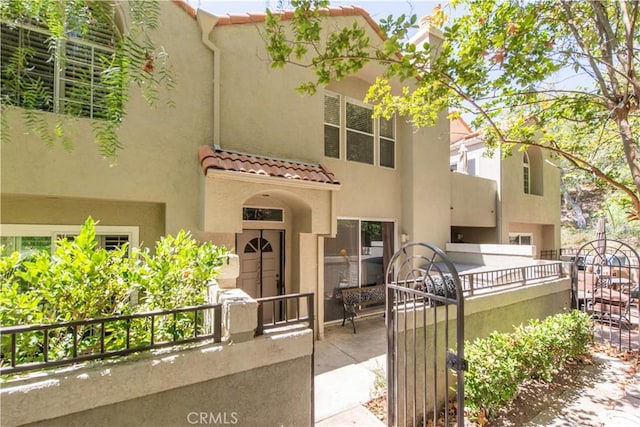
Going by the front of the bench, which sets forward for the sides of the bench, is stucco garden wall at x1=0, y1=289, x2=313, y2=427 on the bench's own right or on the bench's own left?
on the bench's own right

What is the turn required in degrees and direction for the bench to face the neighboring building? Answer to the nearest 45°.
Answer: approximately 90° to its left

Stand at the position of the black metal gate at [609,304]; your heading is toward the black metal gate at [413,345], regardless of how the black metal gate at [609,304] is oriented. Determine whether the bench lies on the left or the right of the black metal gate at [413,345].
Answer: right

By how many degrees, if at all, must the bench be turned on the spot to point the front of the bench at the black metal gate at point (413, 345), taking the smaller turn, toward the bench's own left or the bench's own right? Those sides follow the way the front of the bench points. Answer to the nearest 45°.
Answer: approximately 45° to the bench's own right

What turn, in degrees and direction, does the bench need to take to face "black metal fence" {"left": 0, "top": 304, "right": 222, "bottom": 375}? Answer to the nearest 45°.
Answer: approximately 45° to its right

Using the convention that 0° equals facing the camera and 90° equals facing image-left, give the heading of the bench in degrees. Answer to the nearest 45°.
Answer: approximately 315°

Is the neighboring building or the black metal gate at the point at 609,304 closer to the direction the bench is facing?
the black metal gate
